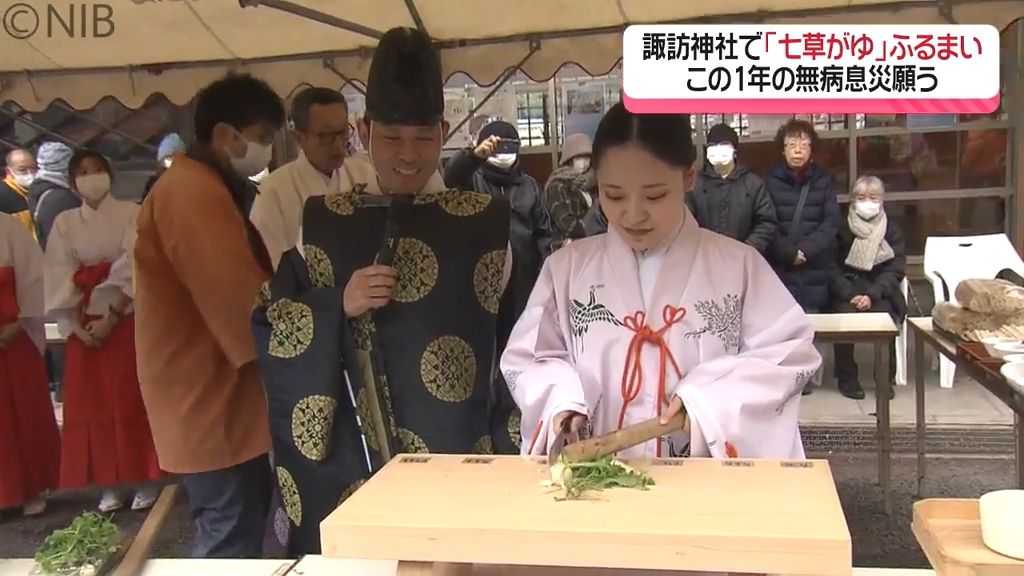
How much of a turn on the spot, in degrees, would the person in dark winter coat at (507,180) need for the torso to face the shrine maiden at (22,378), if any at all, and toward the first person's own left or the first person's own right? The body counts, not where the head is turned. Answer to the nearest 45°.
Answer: approximately 90° to the first person's own right

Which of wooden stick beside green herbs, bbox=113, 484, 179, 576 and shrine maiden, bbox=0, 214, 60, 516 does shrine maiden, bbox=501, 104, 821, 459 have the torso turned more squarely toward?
the wooden stick beside green herbs

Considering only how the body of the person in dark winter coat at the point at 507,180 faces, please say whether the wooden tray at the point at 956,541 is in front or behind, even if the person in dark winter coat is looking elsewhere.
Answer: in front

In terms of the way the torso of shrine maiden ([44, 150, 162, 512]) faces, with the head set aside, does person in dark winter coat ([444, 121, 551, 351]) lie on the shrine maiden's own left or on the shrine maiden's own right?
on the shrine maiden's own left

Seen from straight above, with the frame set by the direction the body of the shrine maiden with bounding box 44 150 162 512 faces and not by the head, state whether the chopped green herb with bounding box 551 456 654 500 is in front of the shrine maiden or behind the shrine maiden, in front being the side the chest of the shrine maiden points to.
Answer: in front

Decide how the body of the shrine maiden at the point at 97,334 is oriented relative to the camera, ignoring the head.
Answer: toward the camera

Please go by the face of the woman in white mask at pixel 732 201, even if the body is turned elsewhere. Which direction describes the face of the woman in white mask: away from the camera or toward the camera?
toward the camera

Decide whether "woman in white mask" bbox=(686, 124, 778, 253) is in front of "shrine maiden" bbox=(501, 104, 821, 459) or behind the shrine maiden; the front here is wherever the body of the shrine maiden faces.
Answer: behind

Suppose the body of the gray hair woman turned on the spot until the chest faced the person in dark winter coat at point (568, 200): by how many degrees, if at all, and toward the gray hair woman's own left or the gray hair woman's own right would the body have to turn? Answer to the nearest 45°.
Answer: approximately 45° to the gray hair woman's own right

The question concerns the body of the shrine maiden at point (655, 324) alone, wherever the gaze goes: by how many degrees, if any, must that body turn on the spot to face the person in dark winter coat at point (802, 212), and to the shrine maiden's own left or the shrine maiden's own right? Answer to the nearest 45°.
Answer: approximately 180°

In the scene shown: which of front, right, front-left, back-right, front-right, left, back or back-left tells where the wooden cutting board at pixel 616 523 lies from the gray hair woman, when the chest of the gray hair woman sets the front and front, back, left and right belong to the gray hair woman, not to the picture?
front

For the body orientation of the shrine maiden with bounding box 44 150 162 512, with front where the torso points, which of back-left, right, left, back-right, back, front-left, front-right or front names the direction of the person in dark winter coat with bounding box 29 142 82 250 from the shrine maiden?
back

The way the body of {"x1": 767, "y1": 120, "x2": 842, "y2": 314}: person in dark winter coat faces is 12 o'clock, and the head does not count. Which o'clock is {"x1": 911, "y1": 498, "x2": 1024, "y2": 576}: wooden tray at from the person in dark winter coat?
The wooden tray is roughly at 12 o'clock from the person in dark winter coat.

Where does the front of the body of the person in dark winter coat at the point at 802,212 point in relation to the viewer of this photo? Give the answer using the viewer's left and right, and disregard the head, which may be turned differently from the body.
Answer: facing the viewer

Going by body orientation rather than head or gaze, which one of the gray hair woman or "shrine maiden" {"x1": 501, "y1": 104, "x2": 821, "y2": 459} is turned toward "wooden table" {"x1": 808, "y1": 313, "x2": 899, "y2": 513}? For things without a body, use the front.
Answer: the gray hair woman
